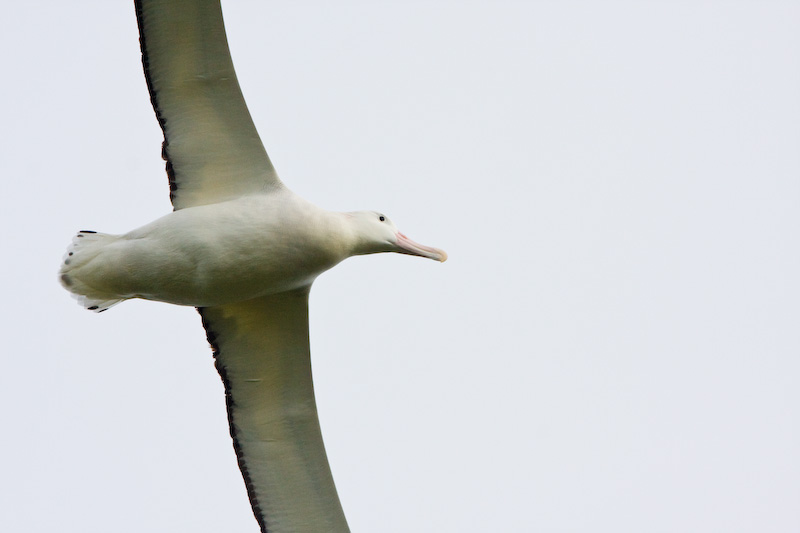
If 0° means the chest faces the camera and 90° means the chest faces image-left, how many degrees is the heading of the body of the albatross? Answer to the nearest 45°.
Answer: approximately 270°
